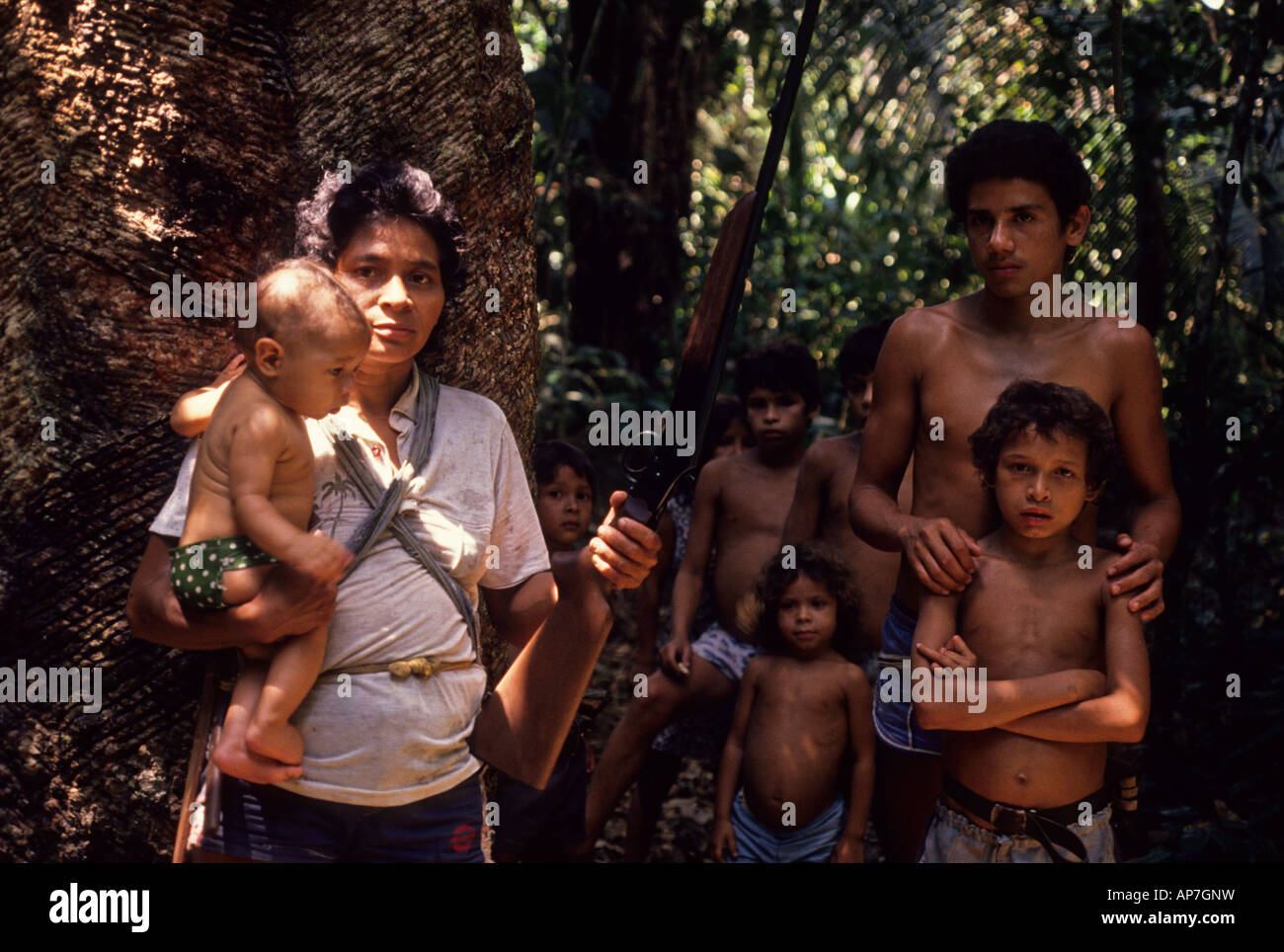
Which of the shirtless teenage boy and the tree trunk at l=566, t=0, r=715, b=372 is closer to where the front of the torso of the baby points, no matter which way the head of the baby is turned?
the shirtless teenage boy

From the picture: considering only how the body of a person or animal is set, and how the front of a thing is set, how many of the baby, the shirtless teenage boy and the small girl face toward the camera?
2

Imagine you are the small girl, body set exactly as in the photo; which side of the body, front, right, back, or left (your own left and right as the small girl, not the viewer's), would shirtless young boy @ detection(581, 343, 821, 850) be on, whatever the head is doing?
back

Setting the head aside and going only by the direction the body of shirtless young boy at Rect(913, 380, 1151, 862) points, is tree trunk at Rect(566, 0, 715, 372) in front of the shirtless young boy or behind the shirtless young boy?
behind

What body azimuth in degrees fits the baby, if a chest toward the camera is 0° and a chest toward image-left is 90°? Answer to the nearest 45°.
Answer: approximately 270°
